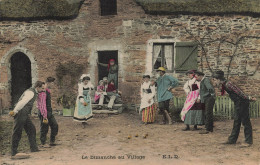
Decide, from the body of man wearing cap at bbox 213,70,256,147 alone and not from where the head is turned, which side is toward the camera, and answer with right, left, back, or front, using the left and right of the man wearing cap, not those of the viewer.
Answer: left

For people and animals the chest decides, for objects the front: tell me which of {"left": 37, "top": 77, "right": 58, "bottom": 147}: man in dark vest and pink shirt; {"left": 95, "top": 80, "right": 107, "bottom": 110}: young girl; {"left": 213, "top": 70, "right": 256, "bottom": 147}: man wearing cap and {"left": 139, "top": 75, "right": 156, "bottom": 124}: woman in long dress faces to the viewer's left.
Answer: the man wearing cap

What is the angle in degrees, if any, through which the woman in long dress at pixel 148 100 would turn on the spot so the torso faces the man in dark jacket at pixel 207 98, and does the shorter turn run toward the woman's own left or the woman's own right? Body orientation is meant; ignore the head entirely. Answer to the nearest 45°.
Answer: approximately 45° to the woman's own left

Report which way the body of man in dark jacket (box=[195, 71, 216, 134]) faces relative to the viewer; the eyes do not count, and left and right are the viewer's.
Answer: facing to the left of the viewer

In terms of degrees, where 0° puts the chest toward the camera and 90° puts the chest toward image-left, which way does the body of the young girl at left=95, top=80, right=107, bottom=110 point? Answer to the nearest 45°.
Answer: approximately 0°

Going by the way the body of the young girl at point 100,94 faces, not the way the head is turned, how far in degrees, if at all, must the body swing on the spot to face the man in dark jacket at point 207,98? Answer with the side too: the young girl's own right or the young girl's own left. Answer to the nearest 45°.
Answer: approximately 45° to the young girl's own left

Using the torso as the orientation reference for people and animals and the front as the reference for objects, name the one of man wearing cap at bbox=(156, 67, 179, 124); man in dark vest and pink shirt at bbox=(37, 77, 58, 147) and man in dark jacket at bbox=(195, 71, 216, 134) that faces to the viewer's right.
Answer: man in dark vest and pink shirt at bbox=(37, 77, 58, 147)

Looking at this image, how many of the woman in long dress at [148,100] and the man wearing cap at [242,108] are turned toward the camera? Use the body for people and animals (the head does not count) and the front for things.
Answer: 1

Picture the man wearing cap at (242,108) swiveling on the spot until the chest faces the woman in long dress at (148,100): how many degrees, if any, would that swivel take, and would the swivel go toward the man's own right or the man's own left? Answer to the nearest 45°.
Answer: approximately 45° to the man's own right

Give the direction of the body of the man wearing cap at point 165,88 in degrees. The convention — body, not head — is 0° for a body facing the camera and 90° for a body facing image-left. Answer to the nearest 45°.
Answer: approximately 45°
